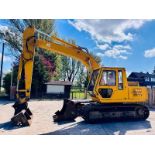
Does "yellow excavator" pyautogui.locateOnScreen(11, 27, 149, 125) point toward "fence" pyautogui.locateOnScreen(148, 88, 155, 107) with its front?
no

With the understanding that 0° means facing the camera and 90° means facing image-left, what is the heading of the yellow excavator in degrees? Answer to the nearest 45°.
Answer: approximately 90°

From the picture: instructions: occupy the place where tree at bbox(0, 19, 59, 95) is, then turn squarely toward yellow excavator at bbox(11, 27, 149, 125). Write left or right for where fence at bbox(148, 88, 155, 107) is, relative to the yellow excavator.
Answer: left

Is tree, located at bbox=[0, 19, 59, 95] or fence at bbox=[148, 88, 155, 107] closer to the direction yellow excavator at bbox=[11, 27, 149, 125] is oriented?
the tree

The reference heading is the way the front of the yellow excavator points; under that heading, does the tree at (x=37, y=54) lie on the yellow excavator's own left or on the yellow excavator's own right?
on the yellow excavator's own right
